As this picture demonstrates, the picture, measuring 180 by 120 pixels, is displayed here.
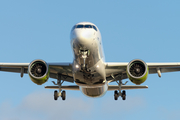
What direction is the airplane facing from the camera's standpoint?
toward the camera
